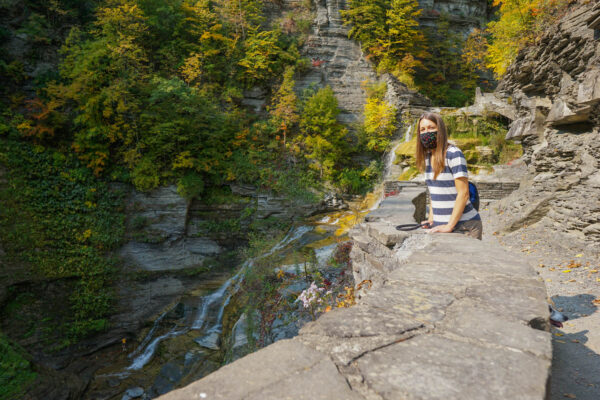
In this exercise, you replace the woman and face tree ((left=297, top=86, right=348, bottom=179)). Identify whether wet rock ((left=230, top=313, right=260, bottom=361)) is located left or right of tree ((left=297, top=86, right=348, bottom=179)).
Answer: left

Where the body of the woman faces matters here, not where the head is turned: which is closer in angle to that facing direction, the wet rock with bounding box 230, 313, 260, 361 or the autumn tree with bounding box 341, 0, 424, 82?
the wet rock

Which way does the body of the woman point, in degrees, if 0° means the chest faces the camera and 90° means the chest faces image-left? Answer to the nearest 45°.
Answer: approximately 45°

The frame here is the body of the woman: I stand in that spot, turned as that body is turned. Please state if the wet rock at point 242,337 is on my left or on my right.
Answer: on my right

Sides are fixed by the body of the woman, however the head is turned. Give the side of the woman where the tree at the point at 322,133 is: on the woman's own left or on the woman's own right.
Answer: on the woman's own right

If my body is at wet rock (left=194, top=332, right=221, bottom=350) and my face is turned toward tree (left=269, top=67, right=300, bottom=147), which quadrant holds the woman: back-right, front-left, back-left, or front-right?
back-right

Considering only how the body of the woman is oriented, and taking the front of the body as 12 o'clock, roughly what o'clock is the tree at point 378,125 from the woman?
The tree is roughly at 4 o'clock from the woman.

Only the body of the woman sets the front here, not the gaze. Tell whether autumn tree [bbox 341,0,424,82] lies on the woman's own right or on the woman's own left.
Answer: on the woman's own right

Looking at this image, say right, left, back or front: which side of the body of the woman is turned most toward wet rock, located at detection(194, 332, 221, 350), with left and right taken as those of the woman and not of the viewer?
right
